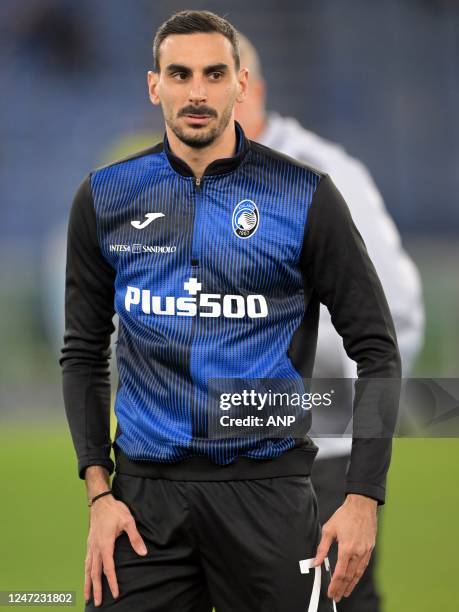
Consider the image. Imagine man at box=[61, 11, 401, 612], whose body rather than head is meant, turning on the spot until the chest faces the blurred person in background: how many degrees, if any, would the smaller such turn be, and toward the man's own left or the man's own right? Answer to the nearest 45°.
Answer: approximately 180°

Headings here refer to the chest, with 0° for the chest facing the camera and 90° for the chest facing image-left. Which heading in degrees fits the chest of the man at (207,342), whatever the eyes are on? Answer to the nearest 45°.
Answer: approximately 0°
